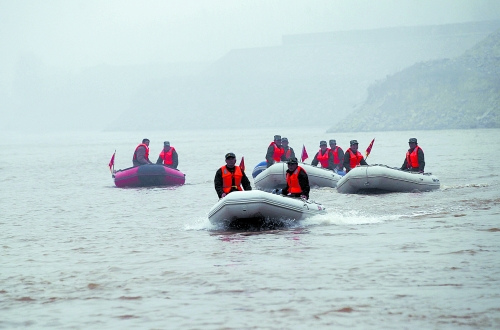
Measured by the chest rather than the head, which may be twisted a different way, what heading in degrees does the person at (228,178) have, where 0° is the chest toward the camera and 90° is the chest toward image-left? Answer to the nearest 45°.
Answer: approximately 0°

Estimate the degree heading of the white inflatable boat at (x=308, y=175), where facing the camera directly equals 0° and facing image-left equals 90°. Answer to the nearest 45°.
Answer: approximately 45°

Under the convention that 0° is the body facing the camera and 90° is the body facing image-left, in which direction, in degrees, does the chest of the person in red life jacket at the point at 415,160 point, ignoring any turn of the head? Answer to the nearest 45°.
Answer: approximately 45°

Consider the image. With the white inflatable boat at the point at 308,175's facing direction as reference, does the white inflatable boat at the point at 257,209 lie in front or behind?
in front

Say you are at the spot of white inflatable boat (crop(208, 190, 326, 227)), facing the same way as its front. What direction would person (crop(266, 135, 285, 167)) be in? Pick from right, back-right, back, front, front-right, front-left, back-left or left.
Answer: back-right

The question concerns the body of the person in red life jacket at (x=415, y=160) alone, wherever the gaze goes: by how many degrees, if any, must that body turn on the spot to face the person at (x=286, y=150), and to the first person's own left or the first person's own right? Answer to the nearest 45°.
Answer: approximately 45° to the first person's own right

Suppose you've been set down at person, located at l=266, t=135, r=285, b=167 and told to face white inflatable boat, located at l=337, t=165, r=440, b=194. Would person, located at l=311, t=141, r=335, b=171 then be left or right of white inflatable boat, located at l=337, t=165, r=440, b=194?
left

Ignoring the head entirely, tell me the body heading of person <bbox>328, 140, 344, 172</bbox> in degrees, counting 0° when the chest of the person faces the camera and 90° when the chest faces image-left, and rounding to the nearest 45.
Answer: approximately 45°
